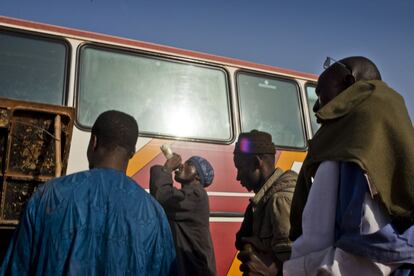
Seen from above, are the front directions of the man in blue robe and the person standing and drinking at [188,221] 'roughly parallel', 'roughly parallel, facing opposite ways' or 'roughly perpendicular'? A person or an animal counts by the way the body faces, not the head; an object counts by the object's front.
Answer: roughly perpendicular

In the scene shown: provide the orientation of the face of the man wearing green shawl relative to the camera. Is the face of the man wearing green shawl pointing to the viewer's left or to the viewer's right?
to the viewer's left

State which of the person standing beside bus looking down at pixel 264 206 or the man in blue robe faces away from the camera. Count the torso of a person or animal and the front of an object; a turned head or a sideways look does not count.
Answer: the man in blue robe

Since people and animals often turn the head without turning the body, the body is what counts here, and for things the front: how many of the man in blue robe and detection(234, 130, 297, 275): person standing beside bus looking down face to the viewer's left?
1

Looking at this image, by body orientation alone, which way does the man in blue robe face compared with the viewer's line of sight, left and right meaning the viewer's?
facing away from the viewer

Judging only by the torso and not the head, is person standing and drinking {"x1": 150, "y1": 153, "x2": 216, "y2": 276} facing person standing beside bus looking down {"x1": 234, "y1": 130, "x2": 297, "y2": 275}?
no

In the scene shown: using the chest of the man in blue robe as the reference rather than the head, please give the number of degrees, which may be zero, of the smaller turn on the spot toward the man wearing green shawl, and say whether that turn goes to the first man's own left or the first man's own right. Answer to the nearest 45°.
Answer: approximately 135° to the first man's own right

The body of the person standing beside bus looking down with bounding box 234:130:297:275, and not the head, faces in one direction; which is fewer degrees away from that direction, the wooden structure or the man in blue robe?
the wooden structure

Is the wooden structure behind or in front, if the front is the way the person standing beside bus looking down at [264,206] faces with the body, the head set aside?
in front

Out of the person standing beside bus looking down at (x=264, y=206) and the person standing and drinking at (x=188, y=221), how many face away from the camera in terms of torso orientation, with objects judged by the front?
0

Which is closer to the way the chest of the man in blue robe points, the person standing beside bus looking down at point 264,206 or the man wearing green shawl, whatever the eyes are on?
the person standing beside bus looking down

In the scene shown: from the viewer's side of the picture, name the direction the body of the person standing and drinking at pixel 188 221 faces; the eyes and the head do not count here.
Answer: to the viewer's left

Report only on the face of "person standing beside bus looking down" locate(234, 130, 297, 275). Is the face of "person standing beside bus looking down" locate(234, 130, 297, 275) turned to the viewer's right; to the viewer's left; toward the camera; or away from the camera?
to the viewer's left

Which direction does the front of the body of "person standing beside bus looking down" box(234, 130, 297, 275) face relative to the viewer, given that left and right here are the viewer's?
facing to the left of the viewer
